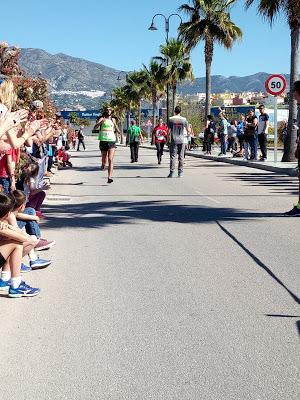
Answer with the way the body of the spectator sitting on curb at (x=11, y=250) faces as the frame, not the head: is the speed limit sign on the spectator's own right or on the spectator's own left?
on the spectator's own left

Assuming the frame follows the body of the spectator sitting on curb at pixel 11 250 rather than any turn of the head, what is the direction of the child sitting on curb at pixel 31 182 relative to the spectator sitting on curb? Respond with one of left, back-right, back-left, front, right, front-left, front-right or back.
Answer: left

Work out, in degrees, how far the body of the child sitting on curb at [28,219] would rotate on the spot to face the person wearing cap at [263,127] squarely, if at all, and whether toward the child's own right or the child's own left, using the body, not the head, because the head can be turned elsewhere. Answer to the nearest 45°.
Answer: approximately 45° to the child's own left

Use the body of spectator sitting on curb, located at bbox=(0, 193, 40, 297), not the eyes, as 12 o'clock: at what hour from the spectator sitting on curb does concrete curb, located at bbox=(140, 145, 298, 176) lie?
The concrete curb is roughly at 10 o'clock from the spectator sitting on curb.

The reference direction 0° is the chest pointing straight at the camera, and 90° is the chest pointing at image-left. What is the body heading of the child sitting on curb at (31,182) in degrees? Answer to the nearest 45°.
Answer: approximately 270°

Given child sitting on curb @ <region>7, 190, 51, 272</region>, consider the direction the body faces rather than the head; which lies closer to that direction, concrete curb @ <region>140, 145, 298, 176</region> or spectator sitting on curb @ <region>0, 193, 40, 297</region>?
the concrete curb

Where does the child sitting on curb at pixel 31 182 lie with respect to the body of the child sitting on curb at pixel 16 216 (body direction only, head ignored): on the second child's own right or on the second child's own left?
on the second child's own left

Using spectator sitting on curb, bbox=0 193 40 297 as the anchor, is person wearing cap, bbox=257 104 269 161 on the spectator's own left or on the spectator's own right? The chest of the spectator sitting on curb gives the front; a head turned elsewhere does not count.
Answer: on the spectator's own left

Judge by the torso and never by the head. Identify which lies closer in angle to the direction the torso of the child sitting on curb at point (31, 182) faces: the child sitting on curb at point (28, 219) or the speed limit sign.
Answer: the speed limit sign

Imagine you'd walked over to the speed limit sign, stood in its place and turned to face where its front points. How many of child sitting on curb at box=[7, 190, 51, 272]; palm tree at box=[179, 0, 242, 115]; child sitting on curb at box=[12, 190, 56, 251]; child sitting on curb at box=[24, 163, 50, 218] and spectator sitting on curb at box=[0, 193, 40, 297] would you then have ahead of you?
4

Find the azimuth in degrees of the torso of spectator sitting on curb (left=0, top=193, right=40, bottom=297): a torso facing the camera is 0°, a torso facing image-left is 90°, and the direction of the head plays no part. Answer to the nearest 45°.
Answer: approximately 270°

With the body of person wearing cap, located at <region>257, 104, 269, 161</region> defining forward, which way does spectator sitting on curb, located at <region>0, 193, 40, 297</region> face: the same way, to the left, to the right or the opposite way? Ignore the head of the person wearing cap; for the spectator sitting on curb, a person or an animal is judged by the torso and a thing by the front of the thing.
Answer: the opposite way

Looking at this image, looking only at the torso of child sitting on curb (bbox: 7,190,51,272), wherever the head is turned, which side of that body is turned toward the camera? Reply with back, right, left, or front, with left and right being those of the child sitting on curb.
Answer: right
